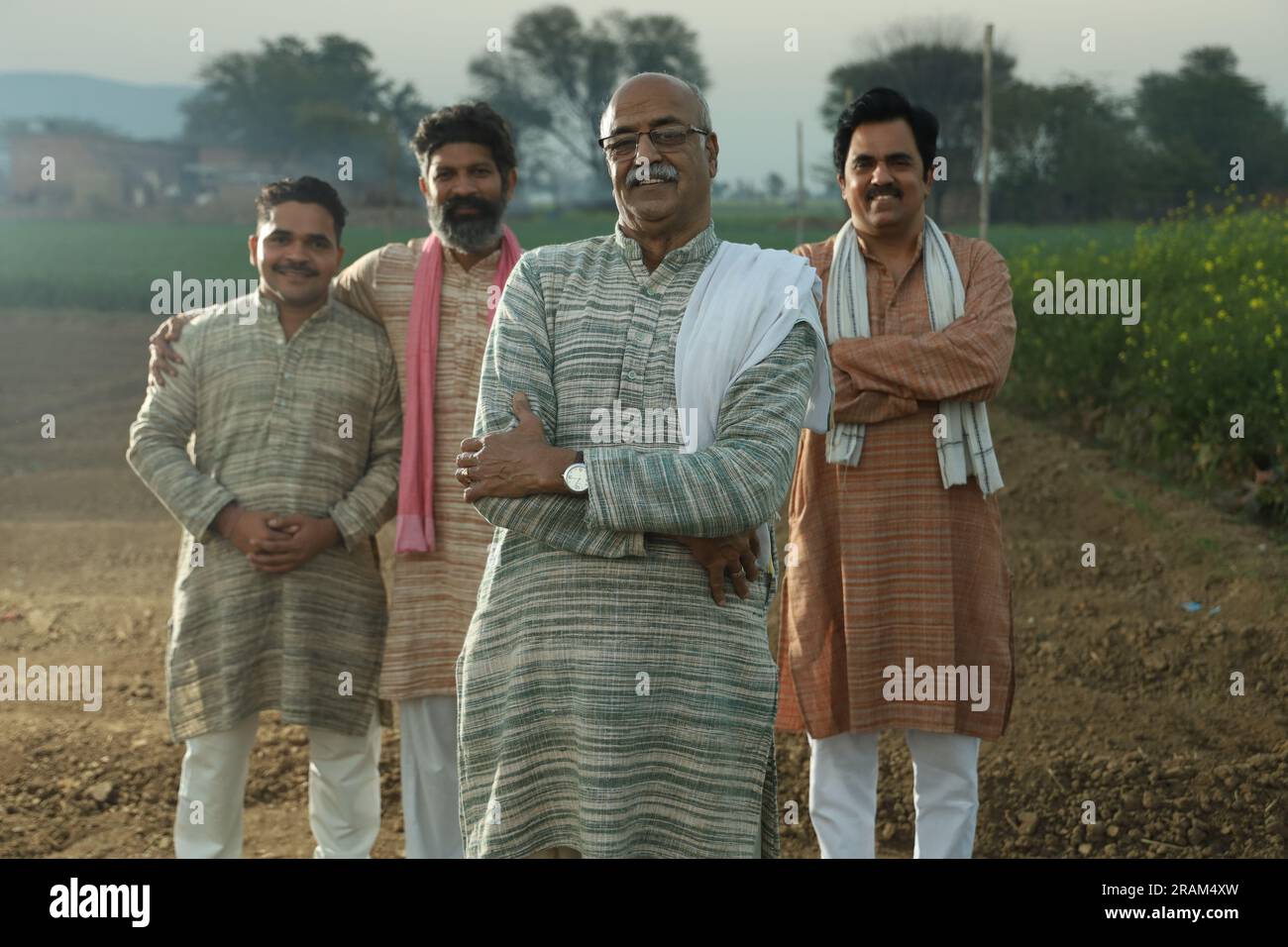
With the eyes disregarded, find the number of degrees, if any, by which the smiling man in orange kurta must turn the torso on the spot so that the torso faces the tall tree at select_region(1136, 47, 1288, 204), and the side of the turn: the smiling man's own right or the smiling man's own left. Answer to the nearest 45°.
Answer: approximately 180°

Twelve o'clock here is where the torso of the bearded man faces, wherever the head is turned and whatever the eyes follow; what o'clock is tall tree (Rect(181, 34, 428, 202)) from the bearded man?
The tall tree is roughly at 6 o'clock from the bearded man.

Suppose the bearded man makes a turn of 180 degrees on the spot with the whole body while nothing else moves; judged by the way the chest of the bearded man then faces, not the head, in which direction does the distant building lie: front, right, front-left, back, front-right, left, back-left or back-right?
front

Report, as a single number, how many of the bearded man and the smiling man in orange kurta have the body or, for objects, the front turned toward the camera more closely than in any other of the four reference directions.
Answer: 2

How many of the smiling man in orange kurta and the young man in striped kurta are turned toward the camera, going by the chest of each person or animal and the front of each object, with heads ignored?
2

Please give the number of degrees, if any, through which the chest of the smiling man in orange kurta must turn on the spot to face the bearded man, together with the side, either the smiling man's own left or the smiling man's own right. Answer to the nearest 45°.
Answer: approximately 90° to the smiling man's own right

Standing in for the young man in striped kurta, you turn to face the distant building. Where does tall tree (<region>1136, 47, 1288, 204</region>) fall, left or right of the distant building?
right

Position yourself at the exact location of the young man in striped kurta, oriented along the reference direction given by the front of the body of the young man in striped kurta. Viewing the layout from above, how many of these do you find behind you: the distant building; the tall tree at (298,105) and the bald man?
2

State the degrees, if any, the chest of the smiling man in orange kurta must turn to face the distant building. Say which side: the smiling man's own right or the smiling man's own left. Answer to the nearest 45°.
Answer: approximately 135° to the smiling man's own right

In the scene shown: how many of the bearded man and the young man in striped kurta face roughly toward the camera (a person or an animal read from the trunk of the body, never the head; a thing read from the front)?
2
